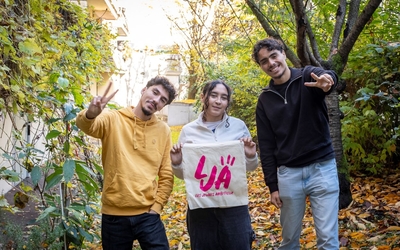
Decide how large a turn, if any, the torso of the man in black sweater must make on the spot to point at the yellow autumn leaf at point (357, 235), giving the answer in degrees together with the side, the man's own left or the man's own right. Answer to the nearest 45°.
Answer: approximately 135° to the man's own left

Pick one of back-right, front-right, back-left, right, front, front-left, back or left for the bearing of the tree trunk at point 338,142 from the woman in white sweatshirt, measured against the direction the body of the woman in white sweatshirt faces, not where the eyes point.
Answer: back-left

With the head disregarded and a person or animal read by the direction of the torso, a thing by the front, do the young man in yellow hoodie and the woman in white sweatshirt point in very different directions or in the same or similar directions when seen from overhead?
same or similar directions

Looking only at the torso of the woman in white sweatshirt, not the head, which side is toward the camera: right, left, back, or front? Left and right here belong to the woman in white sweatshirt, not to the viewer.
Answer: front

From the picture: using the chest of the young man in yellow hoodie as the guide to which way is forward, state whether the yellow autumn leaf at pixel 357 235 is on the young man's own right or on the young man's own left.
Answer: on the young man's own left

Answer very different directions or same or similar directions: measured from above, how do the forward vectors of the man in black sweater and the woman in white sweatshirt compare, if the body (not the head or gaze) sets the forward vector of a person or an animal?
same or similar directions

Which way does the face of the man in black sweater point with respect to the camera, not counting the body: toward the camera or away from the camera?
toward the camera

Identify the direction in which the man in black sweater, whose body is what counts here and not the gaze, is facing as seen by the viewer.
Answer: toward the camera

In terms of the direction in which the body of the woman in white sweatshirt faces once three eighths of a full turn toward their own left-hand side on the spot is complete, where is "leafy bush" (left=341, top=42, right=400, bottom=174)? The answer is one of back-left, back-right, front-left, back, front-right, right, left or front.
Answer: front

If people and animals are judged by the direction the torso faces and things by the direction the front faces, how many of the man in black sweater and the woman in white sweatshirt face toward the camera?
2

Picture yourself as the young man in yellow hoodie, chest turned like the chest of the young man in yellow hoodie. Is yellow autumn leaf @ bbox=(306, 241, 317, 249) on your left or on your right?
on your left

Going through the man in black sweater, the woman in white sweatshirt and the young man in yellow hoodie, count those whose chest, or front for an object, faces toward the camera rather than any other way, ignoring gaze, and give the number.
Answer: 3

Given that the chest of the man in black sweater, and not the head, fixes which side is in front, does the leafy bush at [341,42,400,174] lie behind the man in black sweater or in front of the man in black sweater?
behind

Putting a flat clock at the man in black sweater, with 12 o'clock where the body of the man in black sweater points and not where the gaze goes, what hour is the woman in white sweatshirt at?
The woman in white sweatshirt is roughly at 2 o'clock from the man in black sweater.

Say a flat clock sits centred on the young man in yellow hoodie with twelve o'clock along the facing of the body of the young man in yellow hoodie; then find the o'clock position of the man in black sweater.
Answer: The man in black sweater is roughly at 9 o'clock from the young man in yellow hoodie.

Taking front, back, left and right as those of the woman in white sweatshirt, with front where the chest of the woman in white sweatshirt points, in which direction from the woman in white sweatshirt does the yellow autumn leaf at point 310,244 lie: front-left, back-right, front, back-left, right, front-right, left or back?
back-left

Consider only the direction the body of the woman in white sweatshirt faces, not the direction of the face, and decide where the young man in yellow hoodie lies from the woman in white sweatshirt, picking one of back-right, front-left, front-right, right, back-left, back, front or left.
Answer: right
